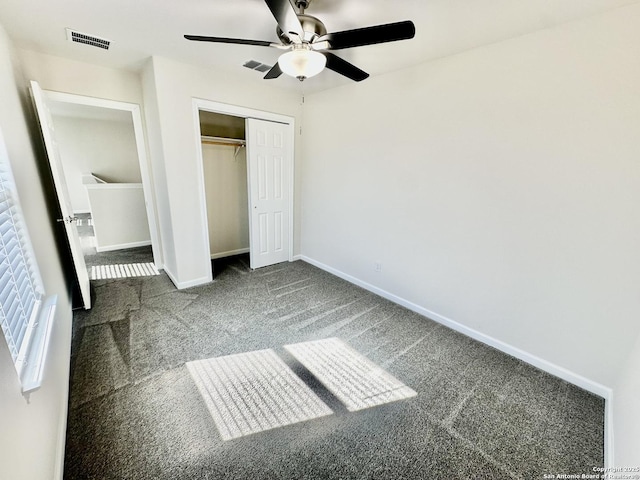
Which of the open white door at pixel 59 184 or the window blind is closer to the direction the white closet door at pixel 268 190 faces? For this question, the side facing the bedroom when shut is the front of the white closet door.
the window blind

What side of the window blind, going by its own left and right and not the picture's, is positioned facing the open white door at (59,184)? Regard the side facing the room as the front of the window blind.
left

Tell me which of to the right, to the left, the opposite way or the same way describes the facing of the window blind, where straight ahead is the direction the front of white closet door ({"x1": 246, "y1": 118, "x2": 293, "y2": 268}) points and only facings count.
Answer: to the left

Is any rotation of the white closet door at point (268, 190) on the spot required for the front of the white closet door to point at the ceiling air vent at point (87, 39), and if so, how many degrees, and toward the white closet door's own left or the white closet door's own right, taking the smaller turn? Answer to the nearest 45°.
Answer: approximately 90° to the white closet door's own right

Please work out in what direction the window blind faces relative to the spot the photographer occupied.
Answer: facing to the right of the viewer

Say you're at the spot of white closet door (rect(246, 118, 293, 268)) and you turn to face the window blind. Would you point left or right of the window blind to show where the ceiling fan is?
left
